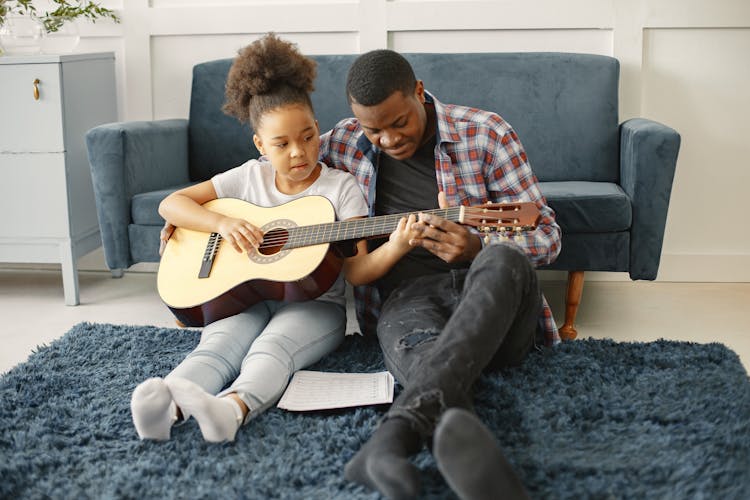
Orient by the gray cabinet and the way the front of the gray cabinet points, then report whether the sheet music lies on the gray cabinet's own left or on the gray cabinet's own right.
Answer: on the gray cabinet's own left

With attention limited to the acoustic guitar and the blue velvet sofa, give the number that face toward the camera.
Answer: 2

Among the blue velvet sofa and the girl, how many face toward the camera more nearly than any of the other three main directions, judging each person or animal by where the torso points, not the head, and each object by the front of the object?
2

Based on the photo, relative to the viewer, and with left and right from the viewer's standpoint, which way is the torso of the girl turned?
facing the viewer

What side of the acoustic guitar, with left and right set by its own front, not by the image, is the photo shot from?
front

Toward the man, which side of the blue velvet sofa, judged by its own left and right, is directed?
front

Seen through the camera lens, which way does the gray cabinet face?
facing the viewer and to the left of the viewer

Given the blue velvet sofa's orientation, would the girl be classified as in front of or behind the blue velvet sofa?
in front

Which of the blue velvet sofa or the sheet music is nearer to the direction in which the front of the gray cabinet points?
the sheet music

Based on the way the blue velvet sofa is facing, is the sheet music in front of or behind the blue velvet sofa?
in front
